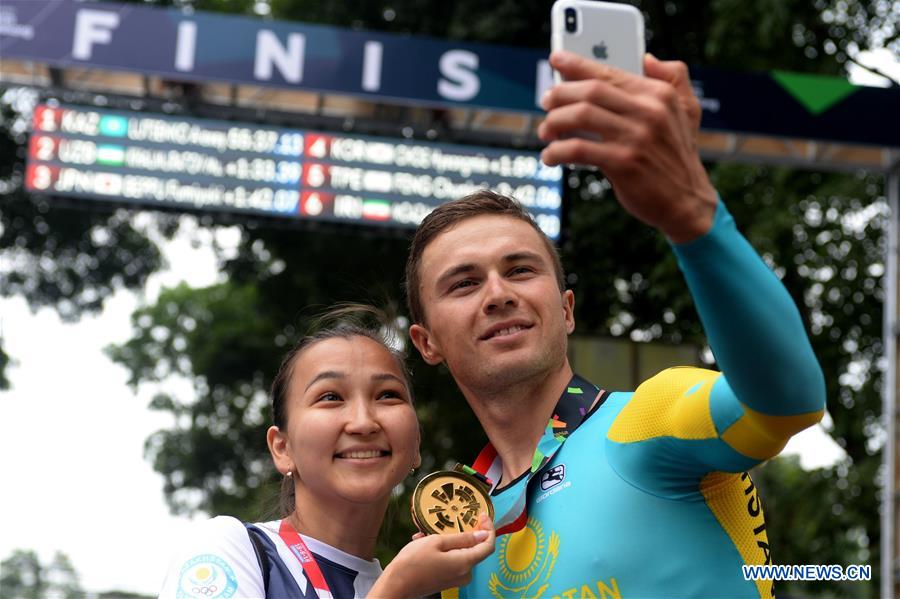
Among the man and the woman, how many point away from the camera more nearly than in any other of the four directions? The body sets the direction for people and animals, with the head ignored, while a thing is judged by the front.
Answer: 0

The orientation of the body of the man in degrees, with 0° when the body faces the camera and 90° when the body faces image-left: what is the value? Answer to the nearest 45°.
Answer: approximately 45°

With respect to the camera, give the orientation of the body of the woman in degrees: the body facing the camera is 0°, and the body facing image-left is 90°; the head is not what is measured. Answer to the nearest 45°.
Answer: approximately 315°

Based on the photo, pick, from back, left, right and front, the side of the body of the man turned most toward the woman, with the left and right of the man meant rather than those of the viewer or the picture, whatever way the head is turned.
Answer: right
